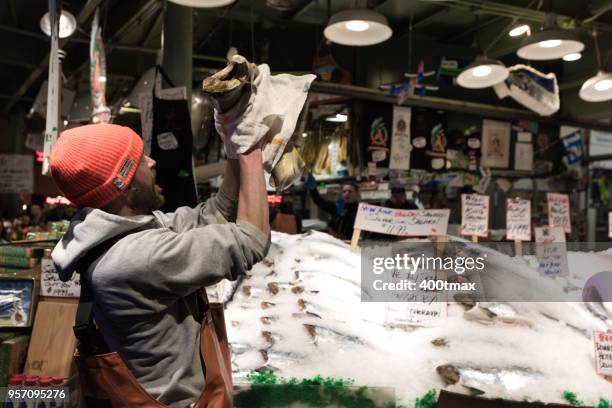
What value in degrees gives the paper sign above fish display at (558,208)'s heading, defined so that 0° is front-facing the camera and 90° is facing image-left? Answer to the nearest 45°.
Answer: approximately 0°

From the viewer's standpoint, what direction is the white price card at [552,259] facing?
toward the camera

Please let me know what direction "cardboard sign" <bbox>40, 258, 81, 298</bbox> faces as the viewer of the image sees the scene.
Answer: facing the viewer

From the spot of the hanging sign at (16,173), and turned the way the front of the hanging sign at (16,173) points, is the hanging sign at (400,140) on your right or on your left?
on your left

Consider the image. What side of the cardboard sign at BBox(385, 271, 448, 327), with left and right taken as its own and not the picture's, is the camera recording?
front

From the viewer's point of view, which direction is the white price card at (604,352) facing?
toward the camera

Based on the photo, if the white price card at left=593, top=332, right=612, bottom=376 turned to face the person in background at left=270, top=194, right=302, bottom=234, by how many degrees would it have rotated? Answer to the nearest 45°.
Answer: approximately 135° to its right

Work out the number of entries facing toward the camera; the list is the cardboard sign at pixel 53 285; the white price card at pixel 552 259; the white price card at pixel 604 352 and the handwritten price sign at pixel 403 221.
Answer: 4

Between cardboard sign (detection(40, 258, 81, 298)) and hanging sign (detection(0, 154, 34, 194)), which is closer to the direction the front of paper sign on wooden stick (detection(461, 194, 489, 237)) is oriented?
the cardboard sign
